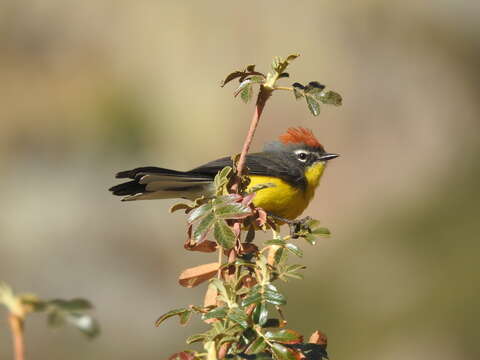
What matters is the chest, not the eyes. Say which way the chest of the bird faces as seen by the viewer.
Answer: to the viewer's right
